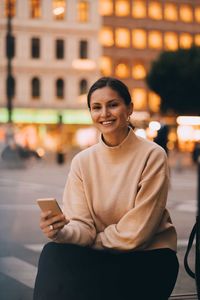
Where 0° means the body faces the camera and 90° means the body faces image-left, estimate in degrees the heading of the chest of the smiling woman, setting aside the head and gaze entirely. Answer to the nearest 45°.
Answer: approximately 45°
